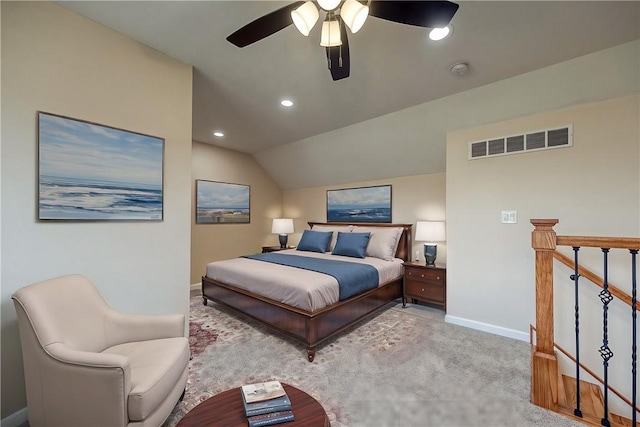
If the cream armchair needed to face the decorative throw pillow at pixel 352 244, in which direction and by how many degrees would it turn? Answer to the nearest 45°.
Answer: approximately 45° to its left

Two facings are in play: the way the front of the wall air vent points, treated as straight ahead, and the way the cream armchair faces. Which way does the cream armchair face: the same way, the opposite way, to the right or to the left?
the opposite way

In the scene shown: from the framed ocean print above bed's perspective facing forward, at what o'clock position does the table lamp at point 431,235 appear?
The table lamp is roughly at 9 o'clock from the framed ocean print above bed.

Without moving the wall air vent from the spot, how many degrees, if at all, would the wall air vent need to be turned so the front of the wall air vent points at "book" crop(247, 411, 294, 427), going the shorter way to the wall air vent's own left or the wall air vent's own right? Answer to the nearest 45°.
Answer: approximately 45° to the wall air vent's own left

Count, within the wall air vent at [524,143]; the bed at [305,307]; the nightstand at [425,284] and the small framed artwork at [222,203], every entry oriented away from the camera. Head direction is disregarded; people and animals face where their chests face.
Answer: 0

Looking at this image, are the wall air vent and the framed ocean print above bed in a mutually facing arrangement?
no

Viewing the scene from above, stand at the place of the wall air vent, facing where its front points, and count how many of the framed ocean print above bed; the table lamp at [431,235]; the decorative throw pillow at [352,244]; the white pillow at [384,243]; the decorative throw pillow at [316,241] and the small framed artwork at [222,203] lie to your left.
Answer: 0

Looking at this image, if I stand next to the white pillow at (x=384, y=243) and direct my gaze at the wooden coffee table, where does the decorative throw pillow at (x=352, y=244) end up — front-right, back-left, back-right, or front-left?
front-right

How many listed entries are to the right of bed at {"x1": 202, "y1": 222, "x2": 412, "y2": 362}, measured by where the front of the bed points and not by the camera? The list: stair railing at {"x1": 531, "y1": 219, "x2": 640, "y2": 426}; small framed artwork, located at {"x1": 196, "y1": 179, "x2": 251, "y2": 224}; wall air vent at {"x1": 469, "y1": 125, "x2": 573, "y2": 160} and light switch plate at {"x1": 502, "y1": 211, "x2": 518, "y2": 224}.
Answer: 1

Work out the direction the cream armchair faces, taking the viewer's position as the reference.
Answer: facing the viewer and to the right of the viewer

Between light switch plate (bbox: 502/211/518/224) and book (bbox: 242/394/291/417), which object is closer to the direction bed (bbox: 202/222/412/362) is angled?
the book

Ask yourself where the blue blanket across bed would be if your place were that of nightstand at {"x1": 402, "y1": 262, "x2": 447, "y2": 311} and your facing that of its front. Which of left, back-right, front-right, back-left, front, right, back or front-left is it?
front

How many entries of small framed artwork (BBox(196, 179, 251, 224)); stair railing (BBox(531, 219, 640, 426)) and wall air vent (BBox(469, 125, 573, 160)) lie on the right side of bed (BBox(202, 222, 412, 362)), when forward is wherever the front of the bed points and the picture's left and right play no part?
1

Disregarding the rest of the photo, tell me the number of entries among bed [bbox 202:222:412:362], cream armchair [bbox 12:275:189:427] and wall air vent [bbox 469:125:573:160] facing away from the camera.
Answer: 0

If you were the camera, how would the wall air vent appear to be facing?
facing the viewer and to the left of the viewer

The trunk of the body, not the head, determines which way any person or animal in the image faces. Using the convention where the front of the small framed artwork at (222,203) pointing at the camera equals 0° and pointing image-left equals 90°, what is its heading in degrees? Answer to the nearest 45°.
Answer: approximately 315°

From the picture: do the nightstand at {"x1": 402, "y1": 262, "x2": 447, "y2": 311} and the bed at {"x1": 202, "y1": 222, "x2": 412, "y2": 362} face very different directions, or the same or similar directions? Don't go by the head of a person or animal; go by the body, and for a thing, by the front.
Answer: same or similar directions

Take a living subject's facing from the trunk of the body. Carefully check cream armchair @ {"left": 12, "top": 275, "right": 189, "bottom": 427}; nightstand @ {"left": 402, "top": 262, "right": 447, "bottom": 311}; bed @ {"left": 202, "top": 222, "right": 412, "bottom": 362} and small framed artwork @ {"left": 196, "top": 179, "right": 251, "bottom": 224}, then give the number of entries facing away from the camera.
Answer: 0

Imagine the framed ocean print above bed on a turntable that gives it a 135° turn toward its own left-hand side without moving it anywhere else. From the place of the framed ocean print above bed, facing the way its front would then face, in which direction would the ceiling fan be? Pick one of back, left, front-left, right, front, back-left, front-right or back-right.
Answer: right
